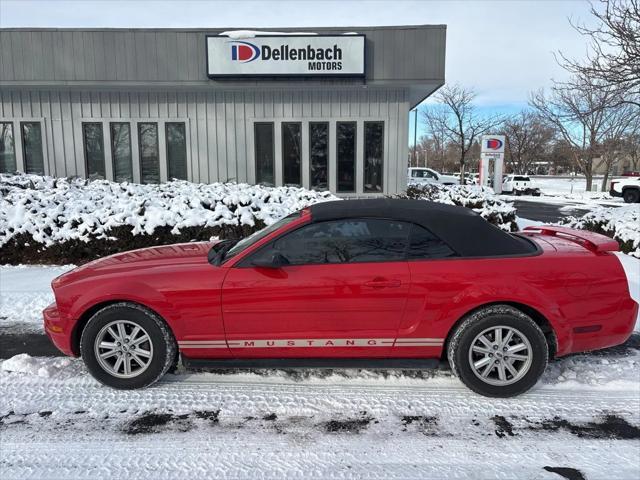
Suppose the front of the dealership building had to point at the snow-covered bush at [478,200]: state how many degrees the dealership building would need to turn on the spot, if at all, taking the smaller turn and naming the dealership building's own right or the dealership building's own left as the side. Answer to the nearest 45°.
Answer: approximately 45° to the dealership building's own left

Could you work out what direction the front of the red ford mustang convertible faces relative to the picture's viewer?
facing to the left of the viewer

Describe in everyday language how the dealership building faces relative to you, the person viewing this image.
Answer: facing the viewer

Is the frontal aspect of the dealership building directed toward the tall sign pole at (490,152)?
no

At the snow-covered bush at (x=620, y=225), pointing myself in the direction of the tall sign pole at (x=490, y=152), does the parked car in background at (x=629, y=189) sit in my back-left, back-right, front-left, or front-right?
front-right

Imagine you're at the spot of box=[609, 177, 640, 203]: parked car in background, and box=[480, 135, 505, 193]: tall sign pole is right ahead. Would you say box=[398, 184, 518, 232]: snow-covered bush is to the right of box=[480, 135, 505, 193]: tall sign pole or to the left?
left

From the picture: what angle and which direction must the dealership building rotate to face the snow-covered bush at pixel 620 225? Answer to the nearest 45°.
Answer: approximately 45° to its left

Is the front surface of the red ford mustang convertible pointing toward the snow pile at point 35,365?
yes

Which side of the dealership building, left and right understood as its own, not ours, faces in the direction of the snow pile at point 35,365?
front

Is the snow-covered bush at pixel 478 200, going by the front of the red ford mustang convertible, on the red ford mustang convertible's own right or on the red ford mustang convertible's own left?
on the red ford mustang convertible's own right

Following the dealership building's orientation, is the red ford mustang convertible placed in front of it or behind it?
in front

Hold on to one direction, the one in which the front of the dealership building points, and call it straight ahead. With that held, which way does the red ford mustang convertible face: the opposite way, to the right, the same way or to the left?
to the right

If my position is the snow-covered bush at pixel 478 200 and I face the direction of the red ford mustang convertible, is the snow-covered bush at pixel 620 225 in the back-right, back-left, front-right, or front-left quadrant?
front-left

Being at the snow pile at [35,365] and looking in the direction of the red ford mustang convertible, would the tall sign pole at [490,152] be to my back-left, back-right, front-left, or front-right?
front-left

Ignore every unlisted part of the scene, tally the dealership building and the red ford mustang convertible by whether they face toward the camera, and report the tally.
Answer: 1

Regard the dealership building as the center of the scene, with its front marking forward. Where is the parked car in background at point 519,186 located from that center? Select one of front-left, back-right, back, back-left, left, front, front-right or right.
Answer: back-left

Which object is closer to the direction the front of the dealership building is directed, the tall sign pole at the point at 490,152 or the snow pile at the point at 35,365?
the snow pile

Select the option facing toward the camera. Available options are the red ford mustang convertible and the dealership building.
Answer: the dealership building

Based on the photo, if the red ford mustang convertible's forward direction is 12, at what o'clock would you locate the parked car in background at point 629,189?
The parked car in background is roughly at 4 o'clock from the red ford mustang convertible.
